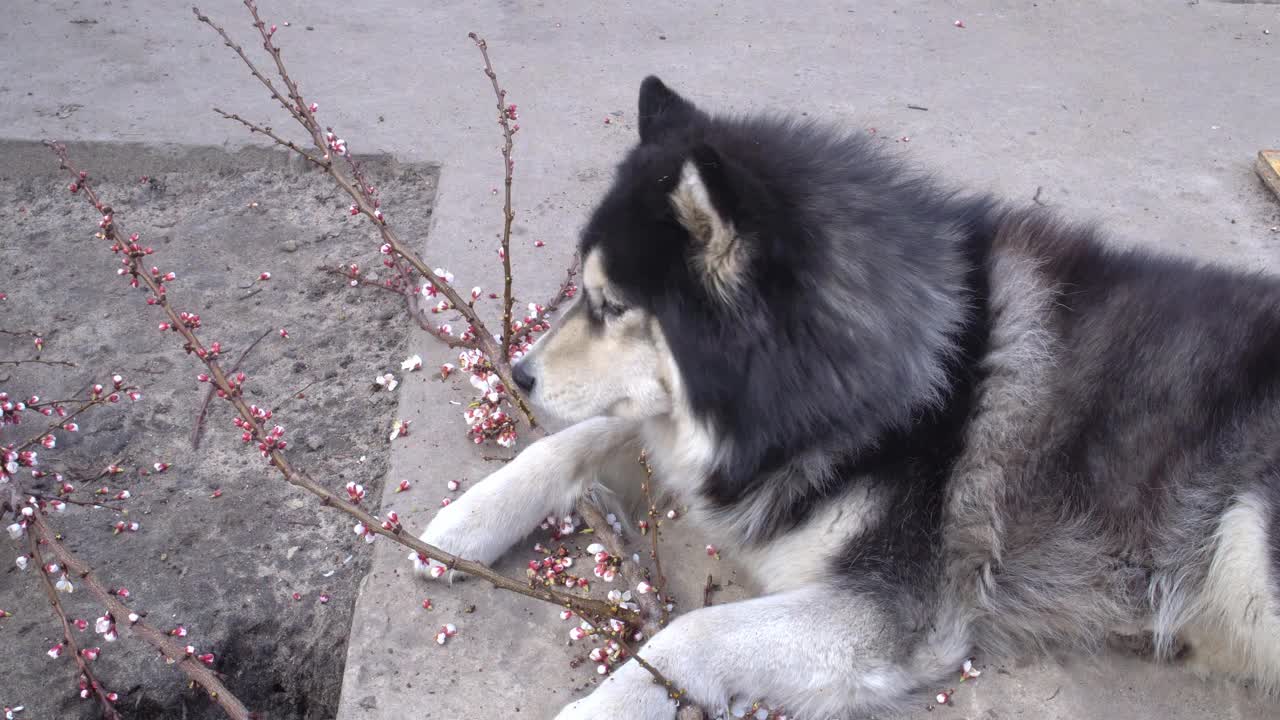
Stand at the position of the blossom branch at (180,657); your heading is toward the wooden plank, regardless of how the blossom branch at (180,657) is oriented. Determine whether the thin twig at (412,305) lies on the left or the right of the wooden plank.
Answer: left

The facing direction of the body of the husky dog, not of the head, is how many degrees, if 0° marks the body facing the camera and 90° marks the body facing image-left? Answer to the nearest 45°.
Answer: approximately 90°

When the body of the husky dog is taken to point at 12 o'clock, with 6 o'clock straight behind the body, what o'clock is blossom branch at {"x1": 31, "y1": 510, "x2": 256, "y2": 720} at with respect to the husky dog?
The blossom branch is roughly at 11 o'clock from the husky dog.

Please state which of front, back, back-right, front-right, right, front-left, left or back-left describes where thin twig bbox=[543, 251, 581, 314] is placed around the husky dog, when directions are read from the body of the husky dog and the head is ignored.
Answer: front-right

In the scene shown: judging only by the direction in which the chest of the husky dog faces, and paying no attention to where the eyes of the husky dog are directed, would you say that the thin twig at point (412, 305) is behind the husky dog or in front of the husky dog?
in front

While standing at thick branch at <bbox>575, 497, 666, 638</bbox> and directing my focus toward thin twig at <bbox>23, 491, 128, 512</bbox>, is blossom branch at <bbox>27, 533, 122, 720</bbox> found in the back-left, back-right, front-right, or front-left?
front-left

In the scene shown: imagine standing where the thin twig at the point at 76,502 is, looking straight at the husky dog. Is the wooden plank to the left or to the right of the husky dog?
left

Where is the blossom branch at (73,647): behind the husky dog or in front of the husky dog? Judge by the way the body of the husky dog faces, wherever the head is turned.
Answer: in front
